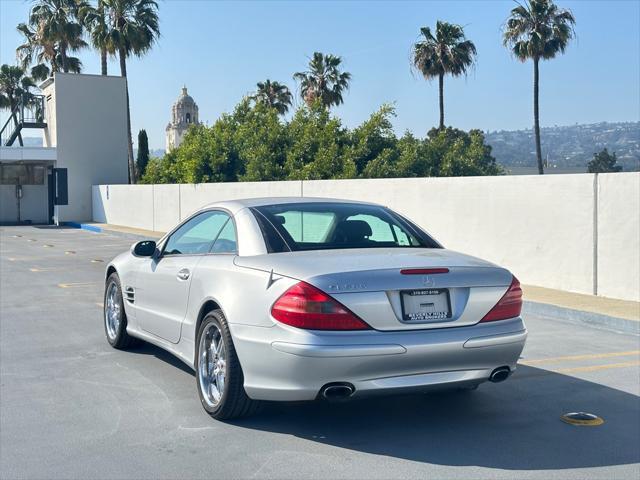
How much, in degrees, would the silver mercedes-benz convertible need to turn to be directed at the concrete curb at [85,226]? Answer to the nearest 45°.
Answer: approximately 45° to its right

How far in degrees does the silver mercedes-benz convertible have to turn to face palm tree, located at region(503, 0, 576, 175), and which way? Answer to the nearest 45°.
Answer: approximately 45° to its right

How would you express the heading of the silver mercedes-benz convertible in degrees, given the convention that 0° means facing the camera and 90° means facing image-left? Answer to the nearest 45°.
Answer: approximately 135°

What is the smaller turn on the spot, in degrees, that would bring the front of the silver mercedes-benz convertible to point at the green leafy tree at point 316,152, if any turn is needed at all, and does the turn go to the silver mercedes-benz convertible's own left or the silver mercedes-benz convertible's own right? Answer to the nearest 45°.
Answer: approximately 45° to the silver mercedes-benz convertible's own right

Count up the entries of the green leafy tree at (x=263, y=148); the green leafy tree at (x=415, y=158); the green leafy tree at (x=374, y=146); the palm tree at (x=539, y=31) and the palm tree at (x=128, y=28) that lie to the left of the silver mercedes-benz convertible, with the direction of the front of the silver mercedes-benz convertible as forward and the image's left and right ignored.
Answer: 0

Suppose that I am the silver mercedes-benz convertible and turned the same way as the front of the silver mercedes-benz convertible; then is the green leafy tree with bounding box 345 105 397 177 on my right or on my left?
on my right

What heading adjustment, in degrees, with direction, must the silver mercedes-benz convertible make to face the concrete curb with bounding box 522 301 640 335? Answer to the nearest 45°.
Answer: approximately 90° to its right

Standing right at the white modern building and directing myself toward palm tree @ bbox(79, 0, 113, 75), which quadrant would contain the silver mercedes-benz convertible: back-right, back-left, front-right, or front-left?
back-right

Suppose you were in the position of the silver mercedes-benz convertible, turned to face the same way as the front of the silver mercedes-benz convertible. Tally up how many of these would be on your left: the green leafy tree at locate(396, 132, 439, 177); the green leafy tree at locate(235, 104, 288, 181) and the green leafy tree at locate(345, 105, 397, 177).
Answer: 0

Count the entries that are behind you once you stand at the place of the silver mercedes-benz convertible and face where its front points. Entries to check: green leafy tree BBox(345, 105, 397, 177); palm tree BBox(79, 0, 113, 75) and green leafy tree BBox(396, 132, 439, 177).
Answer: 0

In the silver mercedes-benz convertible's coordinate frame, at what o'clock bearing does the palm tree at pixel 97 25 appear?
The palm tree is roughly at 1 o'clock from the silver mercedes-benz convertible.

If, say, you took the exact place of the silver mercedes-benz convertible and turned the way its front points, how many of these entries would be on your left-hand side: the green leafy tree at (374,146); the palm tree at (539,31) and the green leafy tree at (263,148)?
0

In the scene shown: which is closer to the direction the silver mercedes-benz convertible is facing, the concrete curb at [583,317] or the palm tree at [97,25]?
the palm tree

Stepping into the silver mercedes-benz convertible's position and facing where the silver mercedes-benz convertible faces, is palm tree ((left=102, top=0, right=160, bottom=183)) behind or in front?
in front
